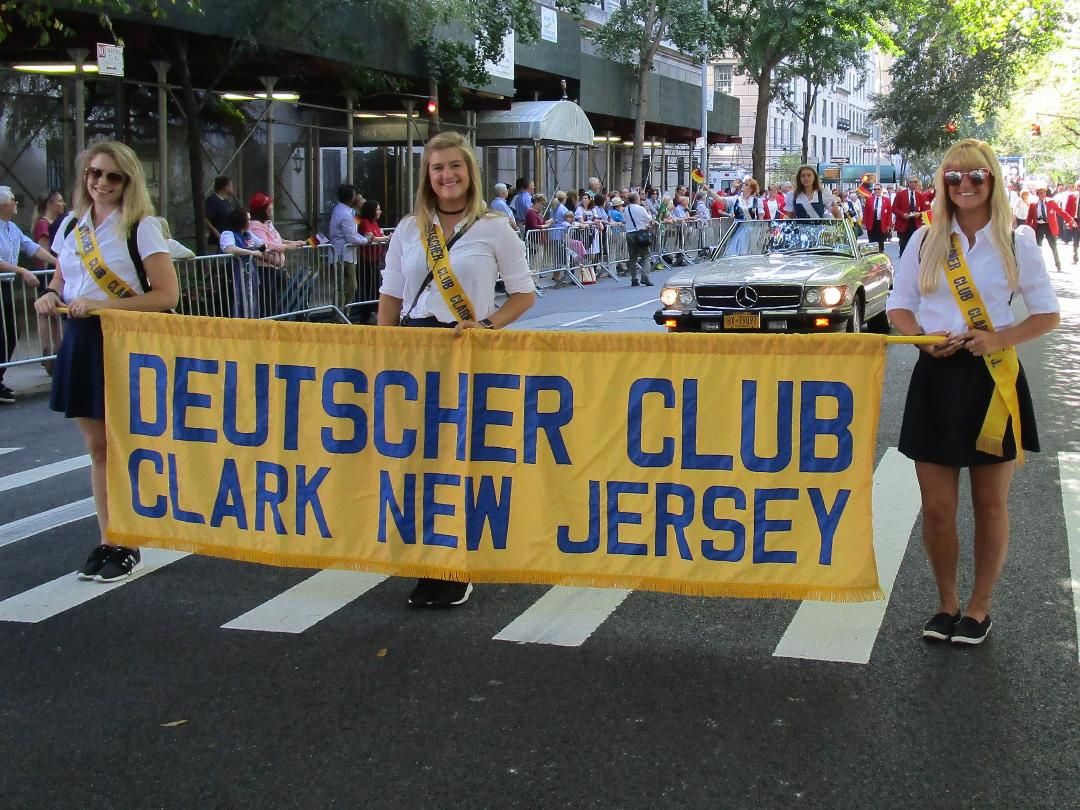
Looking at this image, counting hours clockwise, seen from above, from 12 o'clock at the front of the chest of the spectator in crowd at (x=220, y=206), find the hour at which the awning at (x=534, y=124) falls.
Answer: The awning is roughly at 10 o'clock from the spectator in crowd.

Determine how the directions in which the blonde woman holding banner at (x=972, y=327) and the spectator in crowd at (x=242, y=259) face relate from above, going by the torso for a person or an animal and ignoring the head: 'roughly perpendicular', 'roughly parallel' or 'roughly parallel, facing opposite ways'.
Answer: roughly perpendicular

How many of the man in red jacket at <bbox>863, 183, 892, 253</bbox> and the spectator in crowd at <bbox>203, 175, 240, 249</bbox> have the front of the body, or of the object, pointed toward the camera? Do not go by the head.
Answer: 1

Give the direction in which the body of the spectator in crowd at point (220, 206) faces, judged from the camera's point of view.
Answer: to the viewer's right

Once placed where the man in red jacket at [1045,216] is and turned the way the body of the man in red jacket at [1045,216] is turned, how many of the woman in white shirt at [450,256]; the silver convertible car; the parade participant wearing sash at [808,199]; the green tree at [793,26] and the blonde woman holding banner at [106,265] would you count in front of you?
4

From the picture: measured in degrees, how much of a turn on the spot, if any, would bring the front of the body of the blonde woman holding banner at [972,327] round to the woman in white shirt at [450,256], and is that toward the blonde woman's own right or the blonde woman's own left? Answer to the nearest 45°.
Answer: approximately 90° to the blonde woman's own right

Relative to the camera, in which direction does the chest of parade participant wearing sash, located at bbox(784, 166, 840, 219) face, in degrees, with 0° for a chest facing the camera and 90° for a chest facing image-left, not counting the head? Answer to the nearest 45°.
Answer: approximately 0°

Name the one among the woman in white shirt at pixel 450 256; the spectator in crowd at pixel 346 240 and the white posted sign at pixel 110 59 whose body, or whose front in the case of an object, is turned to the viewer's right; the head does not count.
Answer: the spectator in crowd

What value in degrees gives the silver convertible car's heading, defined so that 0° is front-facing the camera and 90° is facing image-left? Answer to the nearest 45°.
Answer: approximately 45°

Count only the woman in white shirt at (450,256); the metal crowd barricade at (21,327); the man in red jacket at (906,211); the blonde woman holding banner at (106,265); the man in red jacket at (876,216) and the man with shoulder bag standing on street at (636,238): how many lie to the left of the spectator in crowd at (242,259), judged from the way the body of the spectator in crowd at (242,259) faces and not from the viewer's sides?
3
